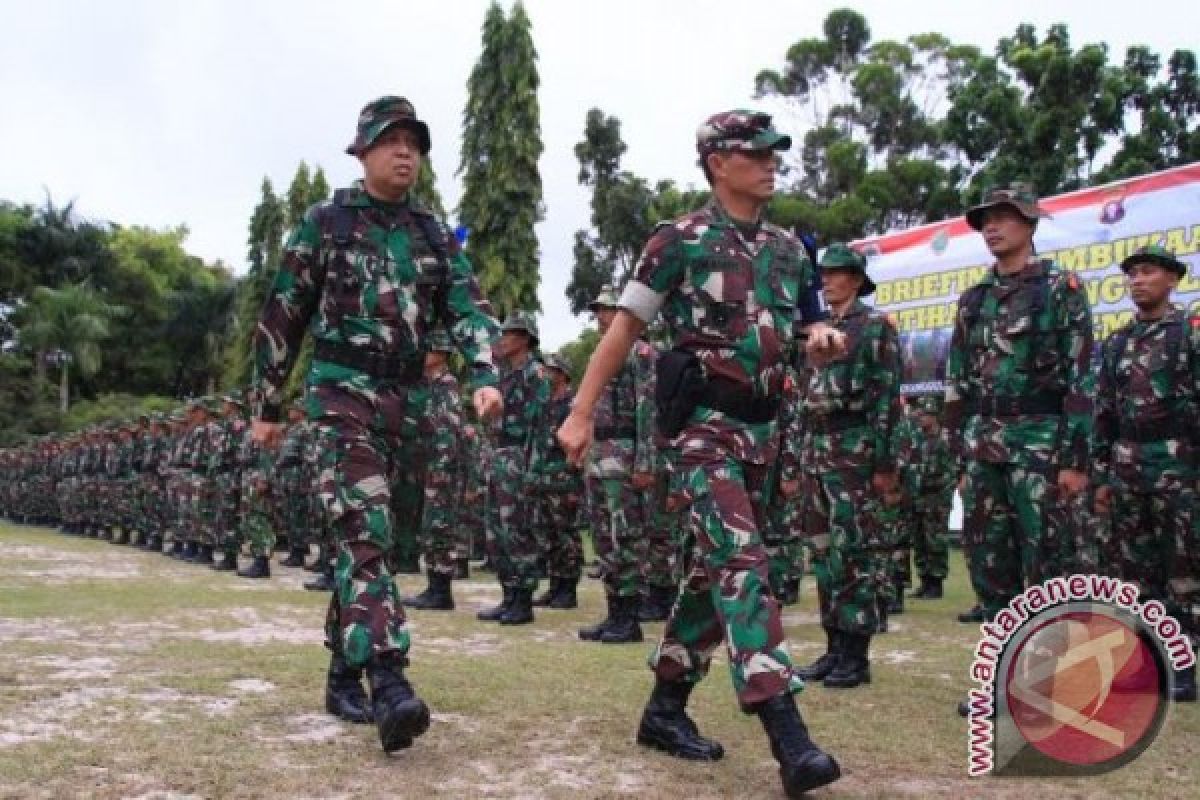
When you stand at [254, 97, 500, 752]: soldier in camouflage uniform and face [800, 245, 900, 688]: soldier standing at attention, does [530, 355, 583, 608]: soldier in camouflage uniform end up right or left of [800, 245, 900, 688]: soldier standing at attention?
left

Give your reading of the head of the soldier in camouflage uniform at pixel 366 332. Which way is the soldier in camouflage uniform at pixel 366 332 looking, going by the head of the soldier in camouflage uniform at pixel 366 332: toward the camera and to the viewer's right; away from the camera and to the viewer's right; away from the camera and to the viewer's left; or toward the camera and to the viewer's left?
toward the camera and to the viewer's right

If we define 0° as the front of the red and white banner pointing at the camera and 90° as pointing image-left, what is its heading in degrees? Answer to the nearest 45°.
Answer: approximately 45°

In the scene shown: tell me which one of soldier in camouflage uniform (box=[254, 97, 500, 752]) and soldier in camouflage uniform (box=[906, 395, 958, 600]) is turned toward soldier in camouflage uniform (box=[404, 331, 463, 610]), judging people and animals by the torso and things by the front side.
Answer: soldier in camouflage uniform (box=[906, 395, 958, 600])

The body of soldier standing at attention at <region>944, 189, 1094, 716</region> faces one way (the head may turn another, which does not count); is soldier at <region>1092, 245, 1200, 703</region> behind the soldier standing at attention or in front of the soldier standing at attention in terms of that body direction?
behind

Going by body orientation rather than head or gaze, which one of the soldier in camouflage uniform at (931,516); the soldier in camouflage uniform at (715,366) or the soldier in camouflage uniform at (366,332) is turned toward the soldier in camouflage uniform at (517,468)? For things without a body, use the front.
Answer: the soldier in camouflage uniform at (931,516)

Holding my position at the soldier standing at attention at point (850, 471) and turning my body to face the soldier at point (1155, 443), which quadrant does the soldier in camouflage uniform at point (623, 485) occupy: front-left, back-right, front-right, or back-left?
back-left
